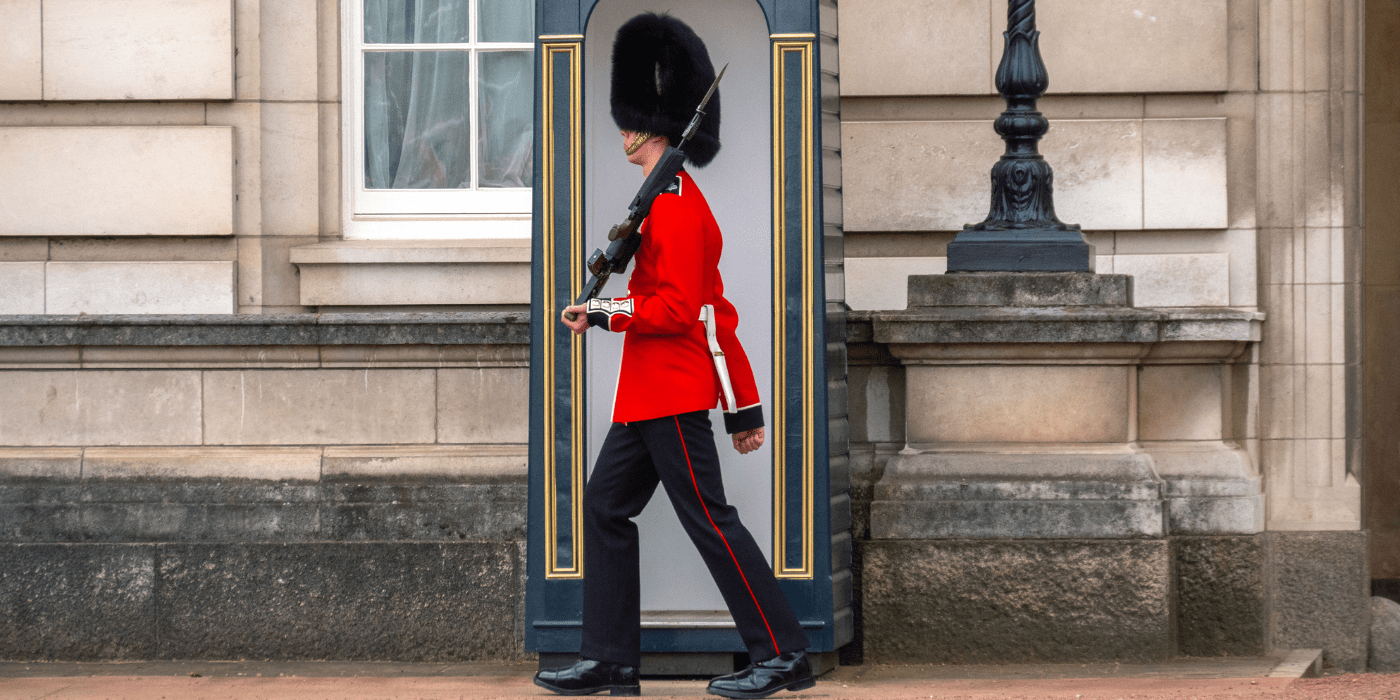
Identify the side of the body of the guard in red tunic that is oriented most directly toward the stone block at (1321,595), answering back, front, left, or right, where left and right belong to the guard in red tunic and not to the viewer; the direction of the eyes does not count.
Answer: back

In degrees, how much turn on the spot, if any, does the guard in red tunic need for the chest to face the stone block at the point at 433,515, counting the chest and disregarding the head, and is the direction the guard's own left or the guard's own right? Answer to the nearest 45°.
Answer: approximately 45° to the guard's own right

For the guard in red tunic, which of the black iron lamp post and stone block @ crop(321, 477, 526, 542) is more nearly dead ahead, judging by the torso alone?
the stone block

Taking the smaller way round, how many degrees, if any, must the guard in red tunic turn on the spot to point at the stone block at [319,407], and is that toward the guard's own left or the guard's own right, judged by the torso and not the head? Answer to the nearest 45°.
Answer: approximately 45° to the guard's own right

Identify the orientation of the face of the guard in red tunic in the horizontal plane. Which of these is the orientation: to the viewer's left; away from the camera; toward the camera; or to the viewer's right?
to the viewer's left

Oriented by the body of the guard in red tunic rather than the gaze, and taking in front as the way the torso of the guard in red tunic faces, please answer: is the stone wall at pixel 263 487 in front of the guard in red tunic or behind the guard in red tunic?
in front

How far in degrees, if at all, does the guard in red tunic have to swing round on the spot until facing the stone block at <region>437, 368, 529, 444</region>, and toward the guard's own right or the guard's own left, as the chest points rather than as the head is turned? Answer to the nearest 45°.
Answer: approximately 45° to the guard's own right

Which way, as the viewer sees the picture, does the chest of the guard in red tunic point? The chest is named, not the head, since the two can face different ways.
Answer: to the viewer's left

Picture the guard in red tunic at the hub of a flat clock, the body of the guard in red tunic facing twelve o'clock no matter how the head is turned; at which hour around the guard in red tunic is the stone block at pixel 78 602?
The stone block is roughly at 1 o'clock from the guard in red tunic.
